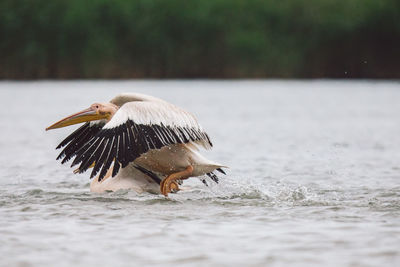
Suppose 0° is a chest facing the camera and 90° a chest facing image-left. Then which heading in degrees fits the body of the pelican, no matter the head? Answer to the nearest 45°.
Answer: approximately 90°
